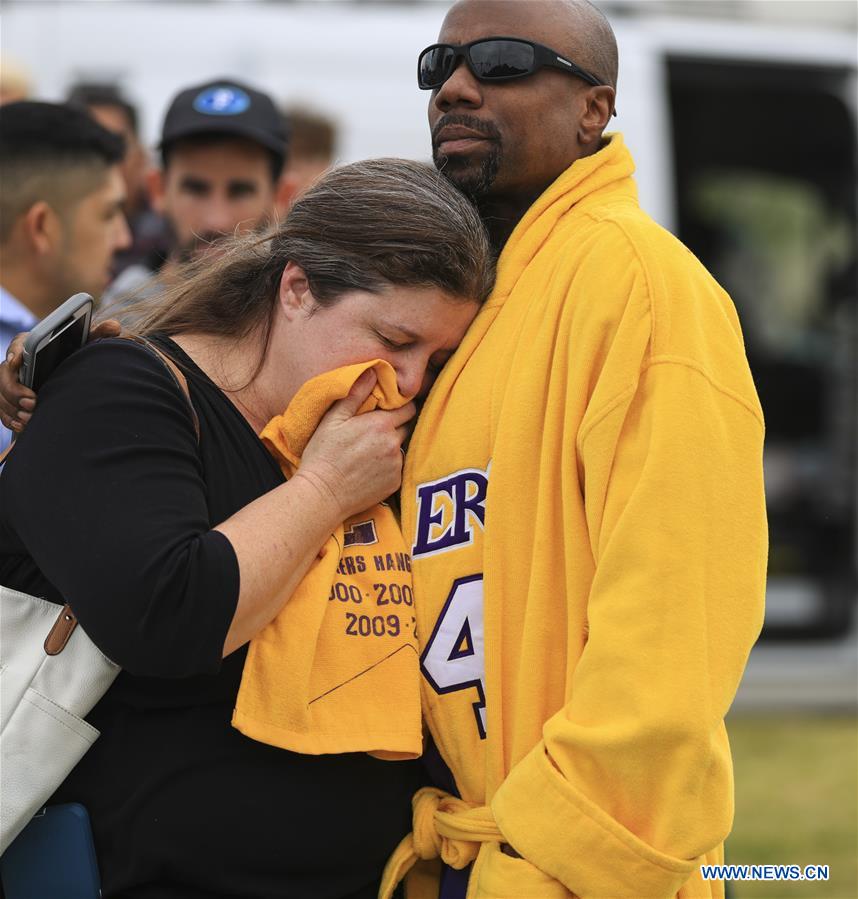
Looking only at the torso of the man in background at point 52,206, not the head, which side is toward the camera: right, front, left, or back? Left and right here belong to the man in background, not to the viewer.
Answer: right

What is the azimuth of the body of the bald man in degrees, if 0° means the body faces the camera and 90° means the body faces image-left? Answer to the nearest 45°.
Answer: approximately 45°

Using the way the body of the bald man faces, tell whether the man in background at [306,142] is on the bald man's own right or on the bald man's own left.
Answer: on the bald man's own right

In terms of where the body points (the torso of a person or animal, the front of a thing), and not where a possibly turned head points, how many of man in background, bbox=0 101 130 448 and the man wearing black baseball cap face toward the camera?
1

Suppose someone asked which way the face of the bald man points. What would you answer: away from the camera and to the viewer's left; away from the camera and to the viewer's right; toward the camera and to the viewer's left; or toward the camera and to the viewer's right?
toward the camera and to the viewer's left

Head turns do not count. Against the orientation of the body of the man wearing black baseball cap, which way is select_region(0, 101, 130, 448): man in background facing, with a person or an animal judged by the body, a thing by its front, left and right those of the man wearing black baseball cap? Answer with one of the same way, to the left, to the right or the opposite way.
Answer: to the left

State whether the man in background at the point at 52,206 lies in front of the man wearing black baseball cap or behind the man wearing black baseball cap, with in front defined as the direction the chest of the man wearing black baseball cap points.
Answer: in front
